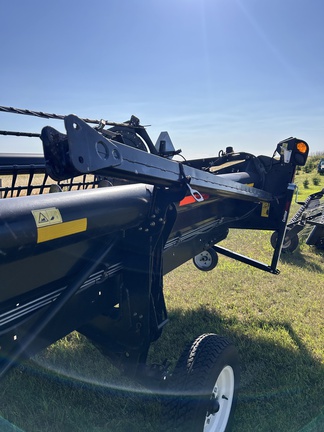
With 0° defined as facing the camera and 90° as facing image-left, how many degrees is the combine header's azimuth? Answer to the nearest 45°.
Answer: approximately 135°

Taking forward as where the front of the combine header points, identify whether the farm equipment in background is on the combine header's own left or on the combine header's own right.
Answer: on the combine header's own right
